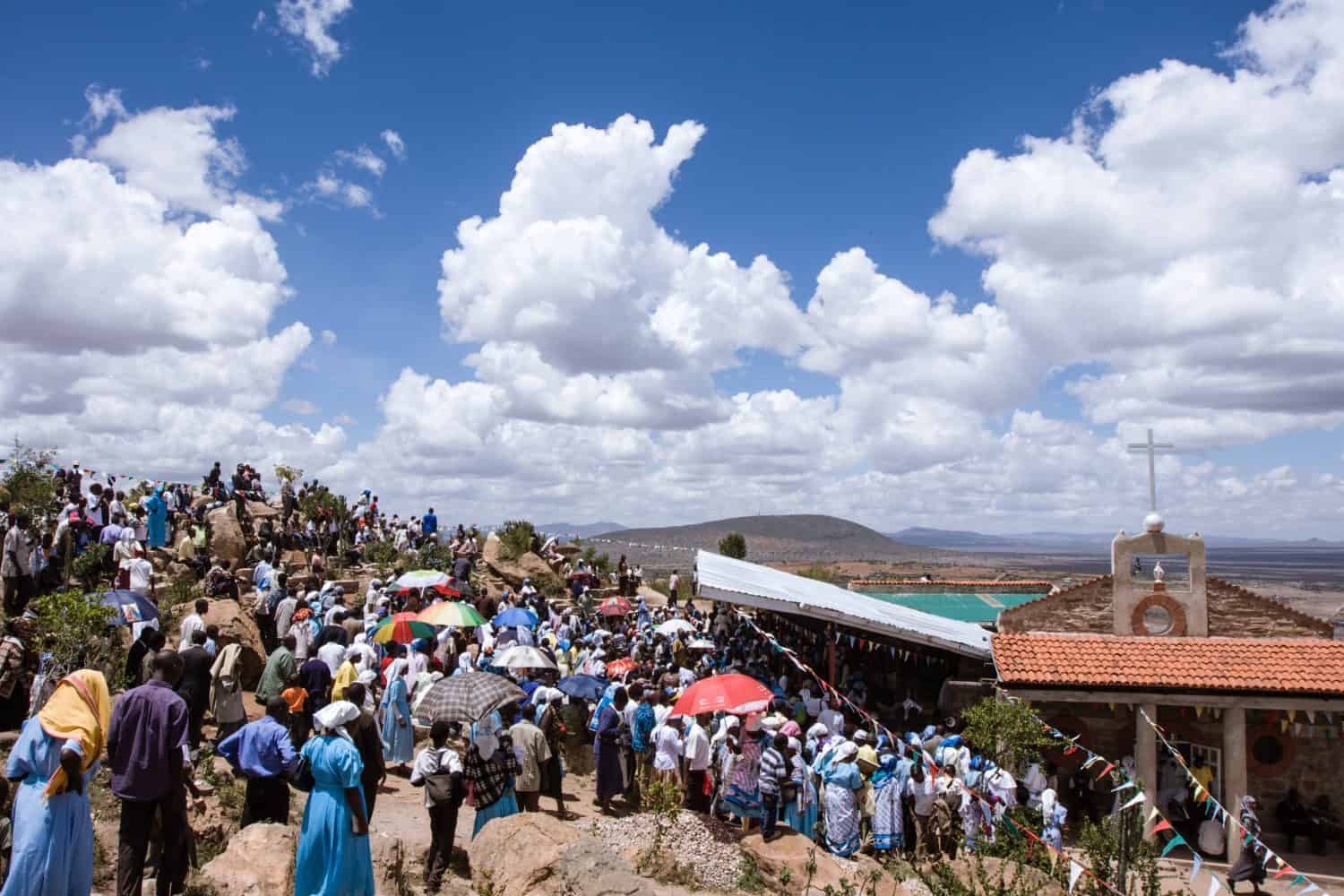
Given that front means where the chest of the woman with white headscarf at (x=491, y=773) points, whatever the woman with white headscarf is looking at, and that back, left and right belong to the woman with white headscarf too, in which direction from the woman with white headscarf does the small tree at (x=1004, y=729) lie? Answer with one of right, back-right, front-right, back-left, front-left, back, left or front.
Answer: right

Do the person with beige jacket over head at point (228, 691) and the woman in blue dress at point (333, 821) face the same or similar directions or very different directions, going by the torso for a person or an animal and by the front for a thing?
same or similar directions

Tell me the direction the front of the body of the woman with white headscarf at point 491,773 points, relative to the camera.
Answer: away from the camera

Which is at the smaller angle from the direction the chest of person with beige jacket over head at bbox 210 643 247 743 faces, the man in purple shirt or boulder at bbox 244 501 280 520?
the boulder

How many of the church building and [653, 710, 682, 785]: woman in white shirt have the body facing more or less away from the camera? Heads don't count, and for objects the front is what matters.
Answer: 1

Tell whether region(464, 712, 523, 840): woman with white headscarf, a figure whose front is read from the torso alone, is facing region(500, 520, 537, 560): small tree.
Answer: yes

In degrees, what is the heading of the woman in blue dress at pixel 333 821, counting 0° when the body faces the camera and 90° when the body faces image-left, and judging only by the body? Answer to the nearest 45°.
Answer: approximately 225°

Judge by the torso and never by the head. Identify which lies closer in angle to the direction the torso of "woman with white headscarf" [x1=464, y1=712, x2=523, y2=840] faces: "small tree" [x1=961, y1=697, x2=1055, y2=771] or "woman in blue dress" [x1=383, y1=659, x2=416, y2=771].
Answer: the woman in blue dress

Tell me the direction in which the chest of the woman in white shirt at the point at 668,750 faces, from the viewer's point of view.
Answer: away from the camera

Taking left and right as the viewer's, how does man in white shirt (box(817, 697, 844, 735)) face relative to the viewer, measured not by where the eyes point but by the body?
facing away from the viewer and to the right of the viewer

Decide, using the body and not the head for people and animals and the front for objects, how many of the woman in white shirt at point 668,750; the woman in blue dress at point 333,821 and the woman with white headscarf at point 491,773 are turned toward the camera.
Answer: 0

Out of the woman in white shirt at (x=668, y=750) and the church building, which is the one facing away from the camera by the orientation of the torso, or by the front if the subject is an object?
the woman in white shirt

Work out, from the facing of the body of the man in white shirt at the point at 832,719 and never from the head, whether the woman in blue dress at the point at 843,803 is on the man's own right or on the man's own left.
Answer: on the man's own right

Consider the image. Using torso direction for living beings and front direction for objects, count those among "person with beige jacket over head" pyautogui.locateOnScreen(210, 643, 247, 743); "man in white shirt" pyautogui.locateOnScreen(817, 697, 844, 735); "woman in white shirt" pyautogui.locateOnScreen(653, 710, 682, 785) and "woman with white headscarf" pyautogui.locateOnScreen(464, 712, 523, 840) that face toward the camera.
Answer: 0

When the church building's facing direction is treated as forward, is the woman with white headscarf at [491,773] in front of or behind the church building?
in front
